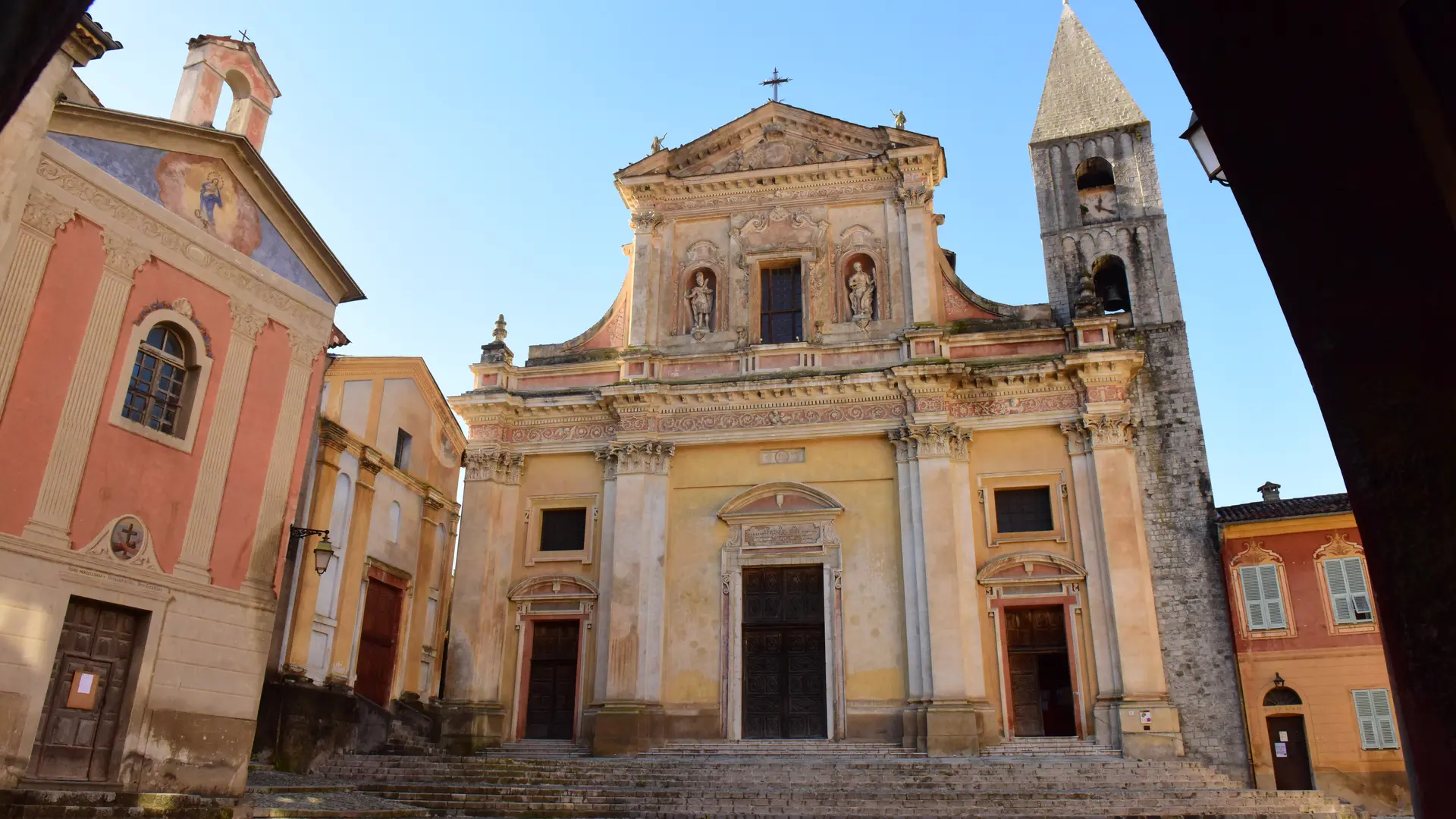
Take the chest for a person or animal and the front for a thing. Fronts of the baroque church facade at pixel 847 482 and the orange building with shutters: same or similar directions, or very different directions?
same or similar directions

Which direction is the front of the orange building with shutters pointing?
toward the camera

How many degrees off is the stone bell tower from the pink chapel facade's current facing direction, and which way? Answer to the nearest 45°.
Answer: approximately 45° to its left

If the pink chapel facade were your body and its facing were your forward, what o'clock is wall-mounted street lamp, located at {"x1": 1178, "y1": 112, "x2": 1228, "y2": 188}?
The wall-mounted street lamp is roughly at 1 o'clock from the pink chapel facade.

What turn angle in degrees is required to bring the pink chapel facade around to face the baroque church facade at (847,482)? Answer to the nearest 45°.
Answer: approximately 45° to its left

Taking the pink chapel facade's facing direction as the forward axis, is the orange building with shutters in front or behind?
in front

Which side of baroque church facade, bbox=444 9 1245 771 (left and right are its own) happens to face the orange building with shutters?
left

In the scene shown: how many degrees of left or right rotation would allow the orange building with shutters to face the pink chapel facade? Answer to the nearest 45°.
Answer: approximately 45° to its right

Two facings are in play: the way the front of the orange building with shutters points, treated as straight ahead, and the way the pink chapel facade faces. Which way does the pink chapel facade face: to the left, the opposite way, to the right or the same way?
to the left

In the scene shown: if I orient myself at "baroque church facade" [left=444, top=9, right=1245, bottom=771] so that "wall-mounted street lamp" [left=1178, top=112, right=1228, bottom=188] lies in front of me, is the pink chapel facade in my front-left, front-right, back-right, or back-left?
front-right

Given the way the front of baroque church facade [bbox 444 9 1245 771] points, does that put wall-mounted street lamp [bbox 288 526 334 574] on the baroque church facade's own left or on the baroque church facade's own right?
on the baroque church facade's own right

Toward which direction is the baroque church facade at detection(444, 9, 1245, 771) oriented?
toward the camera

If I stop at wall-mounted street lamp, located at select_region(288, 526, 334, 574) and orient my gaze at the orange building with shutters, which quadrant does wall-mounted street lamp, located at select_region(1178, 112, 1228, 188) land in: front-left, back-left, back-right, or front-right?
front-right

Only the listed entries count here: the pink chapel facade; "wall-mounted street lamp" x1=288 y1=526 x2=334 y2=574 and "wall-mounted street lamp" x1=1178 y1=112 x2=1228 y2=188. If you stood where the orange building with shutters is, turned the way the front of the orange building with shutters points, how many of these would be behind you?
0

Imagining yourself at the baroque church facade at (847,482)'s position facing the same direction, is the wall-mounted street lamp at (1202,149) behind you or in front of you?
in front

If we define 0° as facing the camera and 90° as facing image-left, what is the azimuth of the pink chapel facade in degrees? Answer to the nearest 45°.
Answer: approximately 315°

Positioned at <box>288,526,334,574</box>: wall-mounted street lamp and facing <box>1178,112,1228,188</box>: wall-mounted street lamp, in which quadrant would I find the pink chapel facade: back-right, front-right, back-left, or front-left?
front-right

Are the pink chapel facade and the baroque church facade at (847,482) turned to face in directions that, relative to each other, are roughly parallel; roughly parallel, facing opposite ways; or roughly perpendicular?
roughly perpendicular

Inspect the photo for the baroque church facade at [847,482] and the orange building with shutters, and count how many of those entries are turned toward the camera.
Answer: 2
